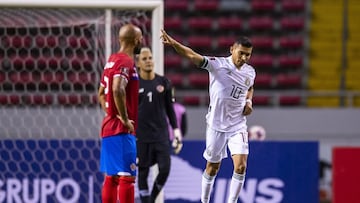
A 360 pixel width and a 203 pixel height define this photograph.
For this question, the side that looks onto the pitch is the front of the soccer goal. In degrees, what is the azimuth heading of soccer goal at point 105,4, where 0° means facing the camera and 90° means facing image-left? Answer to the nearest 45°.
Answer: approximately 0°

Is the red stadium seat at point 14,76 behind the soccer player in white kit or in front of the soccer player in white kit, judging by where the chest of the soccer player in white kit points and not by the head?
behind
